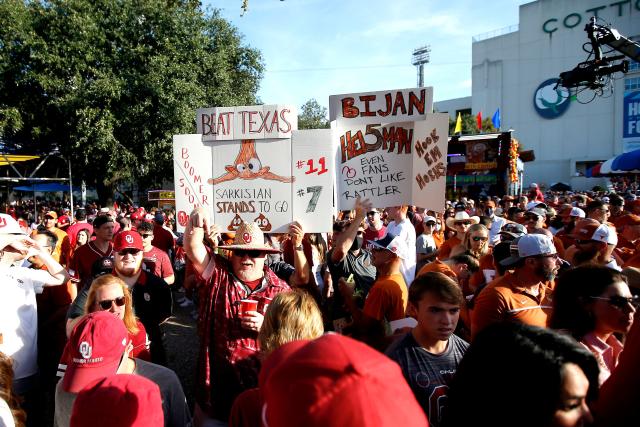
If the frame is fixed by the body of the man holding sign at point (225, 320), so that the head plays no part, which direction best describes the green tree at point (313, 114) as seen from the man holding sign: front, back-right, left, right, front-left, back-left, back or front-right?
back

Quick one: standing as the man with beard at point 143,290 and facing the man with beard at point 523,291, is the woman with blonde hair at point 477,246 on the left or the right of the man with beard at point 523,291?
left

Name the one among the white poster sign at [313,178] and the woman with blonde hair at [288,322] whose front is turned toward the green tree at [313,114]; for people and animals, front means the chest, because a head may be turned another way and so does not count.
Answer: the woman with blonde hair

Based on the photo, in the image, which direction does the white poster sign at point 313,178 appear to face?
toward the camera

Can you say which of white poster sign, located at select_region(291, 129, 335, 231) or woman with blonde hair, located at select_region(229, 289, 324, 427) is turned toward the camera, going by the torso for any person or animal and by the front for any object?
the white poster sign

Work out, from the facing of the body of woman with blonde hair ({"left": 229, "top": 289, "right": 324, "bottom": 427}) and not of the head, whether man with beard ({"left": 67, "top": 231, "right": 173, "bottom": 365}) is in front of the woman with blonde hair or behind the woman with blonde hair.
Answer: in front

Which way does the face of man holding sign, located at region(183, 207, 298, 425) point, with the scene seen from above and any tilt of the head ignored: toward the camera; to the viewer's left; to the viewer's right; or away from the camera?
toward the camera

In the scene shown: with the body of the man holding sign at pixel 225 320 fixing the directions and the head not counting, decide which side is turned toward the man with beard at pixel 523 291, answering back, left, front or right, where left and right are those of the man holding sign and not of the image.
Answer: left

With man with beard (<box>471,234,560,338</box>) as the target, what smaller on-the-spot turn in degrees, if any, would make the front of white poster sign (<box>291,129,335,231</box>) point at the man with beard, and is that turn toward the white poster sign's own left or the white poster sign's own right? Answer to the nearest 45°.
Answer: approximately 45° to the white poster sign's own left

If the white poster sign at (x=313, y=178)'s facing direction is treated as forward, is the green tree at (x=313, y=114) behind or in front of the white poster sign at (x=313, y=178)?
behind

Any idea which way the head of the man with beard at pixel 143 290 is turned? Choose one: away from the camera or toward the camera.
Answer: toward the camera

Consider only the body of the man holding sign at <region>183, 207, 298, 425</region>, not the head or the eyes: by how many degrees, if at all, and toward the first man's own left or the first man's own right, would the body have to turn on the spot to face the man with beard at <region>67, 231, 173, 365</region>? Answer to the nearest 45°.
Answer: approximately 135° to the first man's own right

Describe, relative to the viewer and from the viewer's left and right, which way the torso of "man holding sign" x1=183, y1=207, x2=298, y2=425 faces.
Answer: facing the viewer

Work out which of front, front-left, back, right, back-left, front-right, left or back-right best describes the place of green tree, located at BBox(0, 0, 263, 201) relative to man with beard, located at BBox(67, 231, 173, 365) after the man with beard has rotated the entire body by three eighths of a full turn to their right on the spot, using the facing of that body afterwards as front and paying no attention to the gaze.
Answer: front-right

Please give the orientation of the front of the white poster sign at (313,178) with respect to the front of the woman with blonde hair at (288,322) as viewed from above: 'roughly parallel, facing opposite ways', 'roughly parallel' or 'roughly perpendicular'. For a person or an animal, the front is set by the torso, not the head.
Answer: roughly parallel, facing opposite ways

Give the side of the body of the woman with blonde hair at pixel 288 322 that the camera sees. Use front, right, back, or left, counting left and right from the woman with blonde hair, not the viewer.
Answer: back

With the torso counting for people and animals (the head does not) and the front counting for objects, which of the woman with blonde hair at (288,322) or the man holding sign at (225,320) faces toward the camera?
the man holding sign
